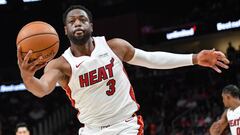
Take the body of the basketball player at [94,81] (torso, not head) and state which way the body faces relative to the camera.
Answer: toward the camera

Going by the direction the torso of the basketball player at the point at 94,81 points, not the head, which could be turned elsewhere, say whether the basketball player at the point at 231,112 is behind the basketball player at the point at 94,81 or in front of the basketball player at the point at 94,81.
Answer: behind

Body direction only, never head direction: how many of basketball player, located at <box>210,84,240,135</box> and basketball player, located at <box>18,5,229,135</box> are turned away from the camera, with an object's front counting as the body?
0

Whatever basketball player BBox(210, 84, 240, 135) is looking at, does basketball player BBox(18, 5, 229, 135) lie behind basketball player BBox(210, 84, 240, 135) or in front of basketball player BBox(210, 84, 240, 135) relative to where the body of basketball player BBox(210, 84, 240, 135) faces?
in front

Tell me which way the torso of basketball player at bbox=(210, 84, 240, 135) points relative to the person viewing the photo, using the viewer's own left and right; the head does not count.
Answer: facing the viewer and to the left of the viewer

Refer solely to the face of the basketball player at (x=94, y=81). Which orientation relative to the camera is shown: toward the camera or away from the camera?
toward the camera
